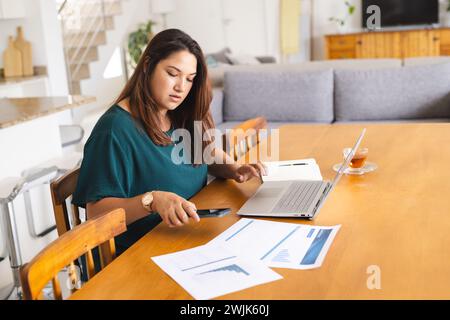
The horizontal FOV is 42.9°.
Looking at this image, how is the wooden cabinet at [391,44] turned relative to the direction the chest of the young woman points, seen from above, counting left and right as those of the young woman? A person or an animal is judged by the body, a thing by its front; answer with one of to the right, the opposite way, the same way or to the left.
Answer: to the right

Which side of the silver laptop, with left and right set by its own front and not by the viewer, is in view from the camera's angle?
left

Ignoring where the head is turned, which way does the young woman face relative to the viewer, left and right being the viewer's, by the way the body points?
facing the viewer and to the right of the viewer

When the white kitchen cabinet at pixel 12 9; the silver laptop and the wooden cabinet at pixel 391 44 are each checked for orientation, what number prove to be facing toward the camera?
2

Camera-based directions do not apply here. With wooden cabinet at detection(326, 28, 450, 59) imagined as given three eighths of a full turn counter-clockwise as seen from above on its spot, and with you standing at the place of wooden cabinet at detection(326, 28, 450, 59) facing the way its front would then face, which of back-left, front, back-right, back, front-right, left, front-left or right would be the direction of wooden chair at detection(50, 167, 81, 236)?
back-right

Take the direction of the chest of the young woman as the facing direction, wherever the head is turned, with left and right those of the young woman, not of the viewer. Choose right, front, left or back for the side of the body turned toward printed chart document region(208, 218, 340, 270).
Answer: front

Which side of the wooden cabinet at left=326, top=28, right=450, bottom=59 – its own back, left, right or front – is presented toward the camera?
front

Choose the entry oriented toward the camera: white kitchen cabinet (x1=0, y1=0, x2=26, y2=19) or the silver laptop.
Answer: the white kitchen cabinet

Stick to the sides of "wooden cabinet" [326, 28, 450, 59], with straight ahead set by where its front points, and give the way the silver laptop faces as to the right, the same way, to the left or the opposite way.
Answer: to the right

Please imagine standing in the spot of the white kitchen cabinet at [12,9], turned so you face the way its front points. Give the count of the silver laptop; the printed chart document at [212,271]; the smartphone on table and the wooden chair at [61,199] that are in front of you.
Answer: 4

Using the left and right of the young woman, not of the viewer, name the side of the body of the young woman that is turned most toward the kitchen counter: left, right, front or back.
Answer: back

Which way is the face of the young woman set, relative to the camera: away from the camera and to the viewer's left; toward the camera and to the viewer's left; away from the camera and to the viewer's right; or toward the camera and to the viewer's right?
toward the camera and to the viewer's right

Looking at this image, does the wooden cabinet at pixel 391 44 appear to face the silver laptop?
yes
